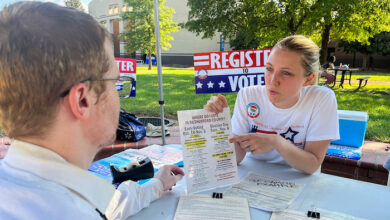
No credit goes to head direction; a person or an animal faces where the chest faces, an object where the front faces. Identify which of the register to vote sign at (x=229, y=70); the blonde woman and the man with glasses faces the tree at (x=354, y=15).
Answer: the man with glasses

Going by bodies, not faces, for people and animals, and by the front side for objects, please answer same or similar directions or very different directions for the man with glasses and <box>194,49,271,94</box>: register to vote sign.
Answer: very different directions

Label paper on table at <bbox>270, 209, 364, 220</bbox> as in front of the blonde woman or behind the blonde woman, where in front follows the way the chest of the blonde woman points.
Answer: in front

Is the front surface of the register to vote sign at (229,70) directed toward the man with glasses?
yes

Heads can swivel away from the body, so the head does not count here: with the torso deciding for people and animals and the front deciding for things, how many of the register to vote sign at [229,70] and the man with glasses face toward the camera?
1

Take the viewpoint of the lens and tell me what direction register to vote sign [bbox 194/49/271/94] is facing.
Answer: facing the viewer

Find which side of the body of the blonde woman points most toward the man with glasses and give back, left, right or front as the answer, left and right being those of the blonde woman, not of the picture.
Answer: front

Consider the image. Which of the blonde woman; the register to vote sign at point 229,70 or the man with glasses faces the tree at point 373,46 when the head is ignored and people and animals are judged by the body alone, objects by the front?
the man with glasses

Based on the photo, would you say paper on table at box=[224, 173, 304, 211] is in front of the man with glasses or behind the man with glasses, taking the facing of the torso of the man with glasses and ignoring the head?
in front

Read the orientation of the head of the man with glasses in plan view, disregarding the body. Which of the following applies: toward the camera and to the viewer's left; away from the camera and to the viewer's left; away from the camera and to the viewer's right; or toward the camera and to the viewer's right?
away from the camera and to the viewer's right

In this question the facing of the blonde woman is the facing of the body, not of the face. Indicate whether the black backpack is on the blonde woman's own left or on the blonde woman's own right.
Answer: on the blonde woman's own right

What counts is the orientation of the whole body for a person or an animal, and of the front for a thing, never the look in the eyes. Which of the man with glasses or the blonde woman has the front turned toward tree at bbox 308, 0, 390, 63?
the man with glasses

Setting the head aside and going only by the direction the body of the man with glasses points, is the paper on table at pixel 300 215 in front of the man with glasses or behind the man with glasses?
in front

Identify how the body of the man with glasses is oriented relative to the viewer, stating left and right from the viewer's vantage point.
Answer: facing away from the viewer and to the right of the viewer
